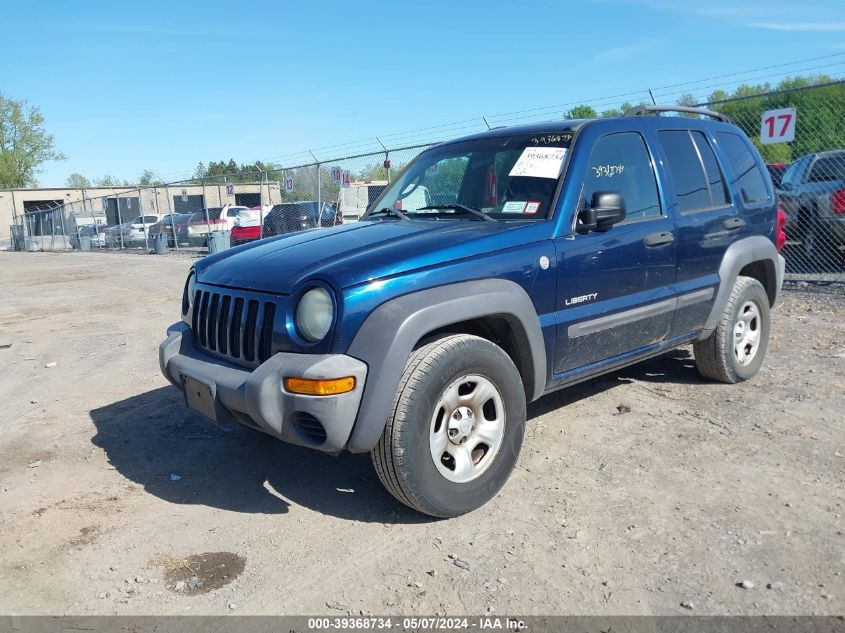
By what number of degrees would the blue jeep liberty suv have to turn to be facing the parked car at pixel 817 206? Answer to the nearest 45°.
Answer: approximately 180°

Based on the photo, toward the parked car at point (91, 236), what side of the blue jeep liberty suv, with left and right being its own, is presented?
right

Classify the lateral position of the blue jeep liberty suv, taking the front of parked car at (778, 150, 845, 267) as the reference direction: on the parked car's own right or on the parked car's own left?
on the parked car's own left

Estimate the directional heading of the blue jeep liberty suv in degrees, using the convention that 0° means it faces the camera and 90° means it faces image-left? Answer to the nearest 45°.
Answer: approximately 45°

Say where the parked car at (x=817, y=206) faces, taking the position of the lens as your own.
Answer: facing away from the viewer and to the left of the viewer

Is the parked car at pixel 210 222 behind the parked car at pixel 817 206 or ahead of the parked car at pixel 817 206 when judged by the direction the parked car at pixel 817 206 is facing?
ahead

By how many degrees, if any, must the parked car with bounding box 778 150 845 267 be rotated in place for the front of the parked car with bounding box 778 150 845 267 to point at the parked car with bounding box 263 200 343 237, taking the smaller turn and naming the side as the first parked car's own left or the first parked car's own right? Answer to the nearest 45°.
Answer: approximately 45° to the first parked car's own left

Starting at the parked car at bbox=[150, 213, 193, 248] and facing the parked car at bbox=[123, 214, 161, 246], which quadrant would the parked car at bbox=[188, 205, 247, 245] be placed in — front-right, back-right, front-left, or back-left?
back-right

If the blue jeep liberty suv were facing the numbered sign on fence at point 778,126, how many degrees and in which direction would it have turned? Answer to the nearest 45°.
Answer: approximately 180°

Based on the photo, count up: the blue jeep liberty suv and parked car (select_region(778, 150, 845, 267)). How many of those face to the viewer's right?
0

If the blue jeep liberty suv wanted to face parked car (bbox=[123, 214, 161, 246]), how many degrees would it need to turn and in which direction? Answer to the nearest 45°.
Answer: approximately 90° to its right
